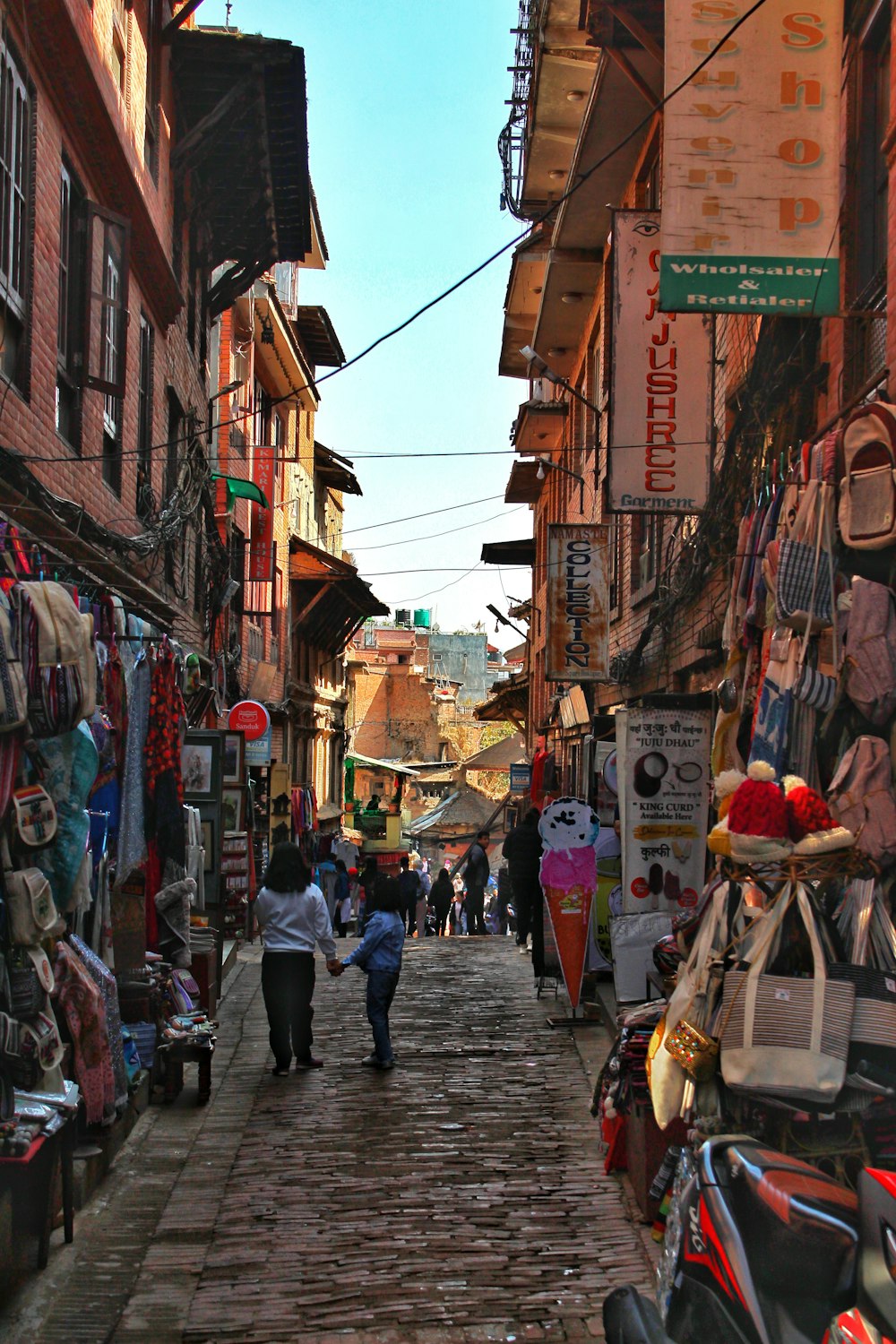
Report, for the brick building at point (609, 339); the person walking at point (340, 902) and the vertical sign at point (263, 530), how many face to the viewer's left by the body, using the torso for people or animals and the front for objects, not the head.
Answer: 1

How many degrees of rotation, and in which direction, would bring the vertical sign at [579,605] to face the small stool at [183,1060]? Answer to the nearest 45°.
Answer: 0° — it already faces it

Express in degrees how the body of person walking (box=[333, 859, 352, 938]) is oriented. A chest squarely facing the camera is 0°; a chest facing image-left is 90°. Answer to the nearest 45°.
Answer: approximately 180°

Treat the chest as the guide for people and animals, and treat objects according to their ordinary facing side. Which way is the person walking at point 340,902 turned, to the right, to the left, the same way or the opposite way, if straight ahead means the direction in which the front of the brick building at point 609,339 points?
to the right

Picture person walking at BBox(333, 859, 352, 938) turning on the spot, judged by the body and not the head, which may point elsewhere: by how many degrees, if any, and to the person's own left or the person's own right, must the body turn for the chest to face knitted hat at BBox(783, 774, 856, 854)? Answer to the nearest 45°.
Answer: approximately 180°

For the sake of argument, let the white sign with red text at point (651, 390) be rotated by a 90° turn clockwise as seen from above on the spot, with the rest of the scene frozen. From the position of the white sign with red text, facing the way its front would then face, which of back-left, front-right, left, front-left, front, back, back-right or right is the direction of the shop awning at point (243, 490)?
front-right

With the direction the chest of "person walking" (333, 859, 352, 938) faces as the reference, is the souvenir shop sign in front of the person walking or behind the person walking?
behind

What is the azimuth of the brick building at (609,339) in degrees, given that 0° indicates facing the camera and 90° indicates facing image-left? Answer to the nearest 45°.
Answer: approximately 90°

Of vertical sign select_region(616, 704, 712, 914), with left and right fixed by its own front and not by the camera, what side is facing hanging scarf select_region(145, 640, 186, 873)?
right

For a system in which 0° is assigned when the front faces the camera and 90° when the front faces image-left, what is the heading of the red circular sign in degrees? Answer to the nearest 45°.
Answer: approximately 0°

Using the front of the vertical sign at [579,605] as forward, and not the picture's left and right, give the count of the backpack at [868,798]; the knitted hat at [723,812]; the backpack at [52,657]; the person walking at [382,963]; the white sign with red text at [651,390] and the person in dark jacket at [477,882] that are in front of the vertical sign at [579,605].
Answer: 5

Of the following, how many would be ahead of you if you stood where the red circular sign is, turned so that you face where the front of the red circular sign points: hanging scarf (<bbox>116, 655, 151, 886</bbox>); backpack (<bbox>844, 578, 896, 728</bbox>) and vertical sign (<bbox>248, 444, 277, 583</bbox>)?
2

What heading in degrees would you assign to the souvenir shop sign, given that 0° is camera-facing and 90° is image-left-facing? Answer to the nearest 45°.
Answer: approximately 0°

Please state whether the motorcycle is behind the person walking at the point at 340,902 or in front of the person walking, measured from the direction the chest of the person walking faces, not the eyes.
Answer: behind
